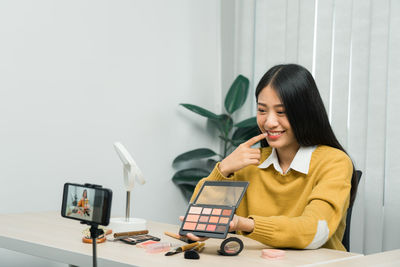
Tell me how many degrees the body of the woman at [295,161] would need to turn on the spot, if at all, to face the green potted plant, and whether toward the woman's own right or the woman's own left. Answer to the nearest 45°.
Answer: approximately 135° to the woman's own right

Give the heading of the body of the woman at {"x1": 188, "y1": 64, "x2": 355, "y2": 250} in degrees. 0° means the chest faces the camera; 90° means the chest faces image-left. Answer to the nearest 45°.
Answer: approximately 45°

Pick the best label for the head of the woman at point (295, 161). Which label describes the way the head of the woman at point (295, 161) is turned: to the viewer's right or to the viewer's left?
to the viewer's left

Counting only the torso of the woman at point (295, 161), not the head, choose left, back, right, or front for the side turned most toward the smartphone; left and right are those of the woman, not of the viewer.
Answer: front
